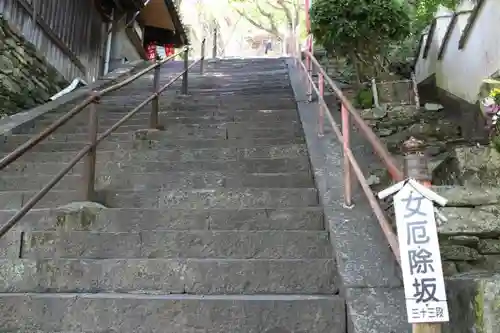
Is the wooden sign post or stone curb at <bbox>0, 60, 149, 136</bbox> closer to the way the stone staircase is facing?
the wooden sign post

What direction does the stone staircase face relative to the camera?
toward the camera

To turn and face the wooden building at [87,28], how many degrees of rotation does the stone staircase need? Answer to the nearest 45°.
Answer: approximately 180°
